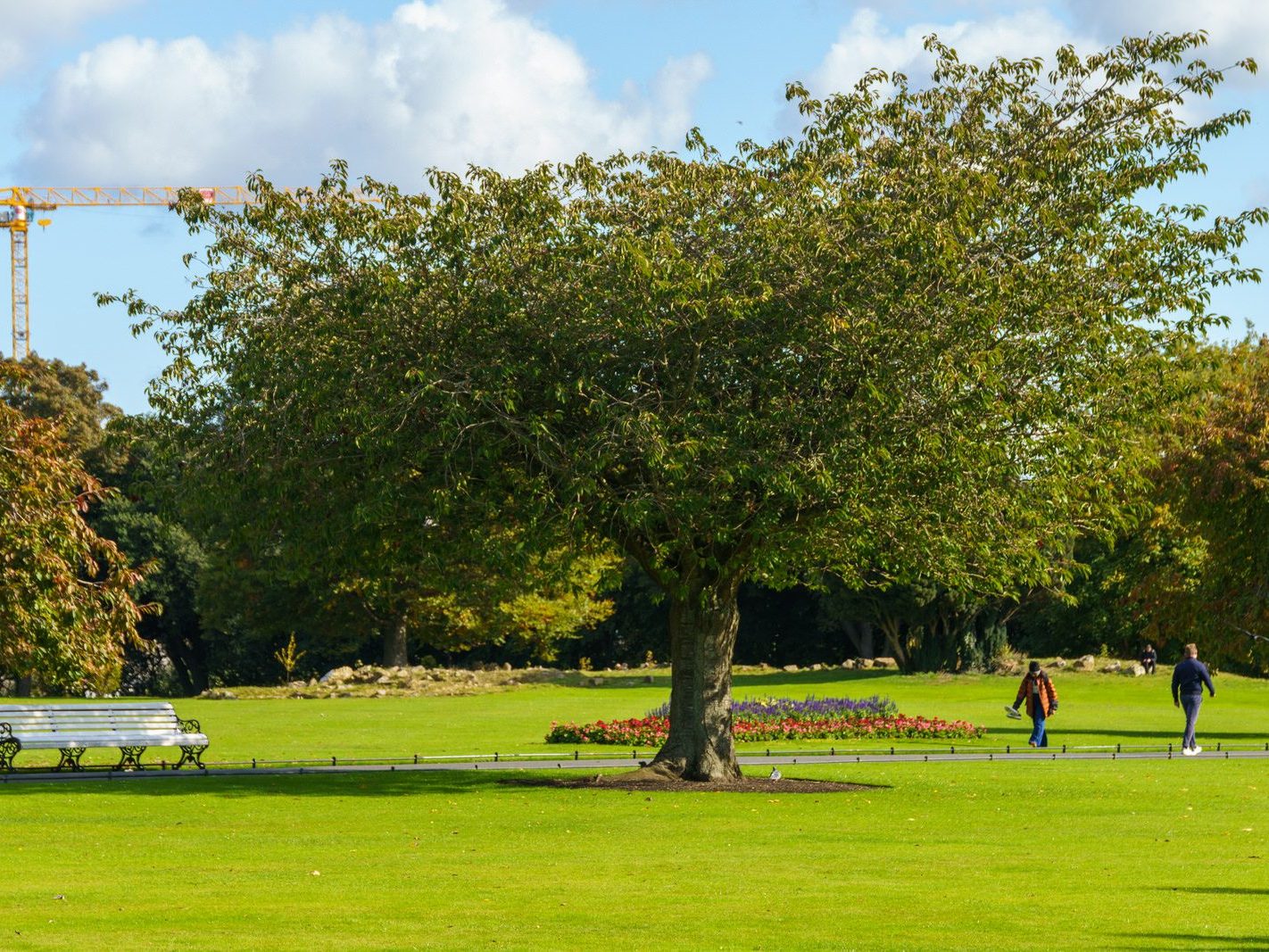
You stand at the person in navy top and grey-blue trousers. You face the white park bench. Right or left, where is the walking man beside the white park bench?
right

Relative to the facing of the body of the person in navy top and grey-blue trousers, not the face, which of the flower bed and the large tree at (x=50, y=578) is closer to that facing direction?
the flower bed

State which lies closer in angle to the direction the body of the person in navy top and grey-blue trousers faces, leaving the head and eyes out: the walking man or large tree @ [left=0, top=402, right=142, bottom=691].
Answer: the walking man
